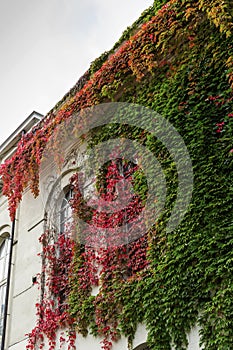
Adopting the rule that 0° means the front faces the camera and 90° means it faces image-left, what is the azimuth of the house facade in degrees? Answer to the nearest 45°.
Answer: approximately 45°
